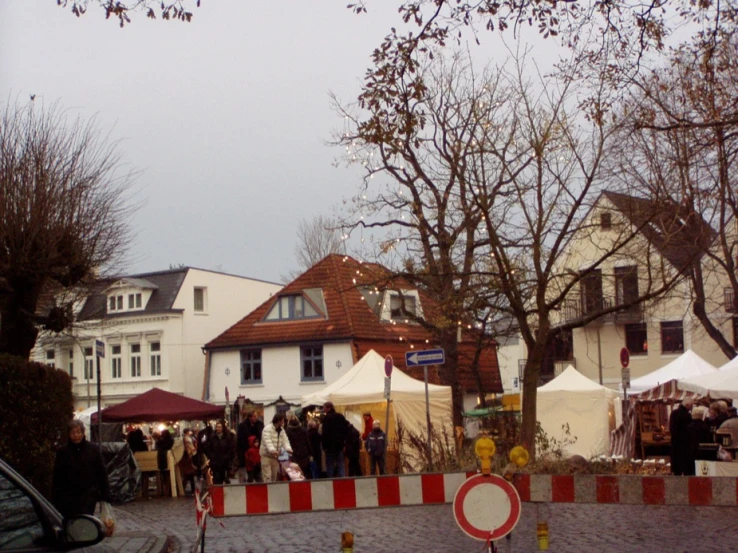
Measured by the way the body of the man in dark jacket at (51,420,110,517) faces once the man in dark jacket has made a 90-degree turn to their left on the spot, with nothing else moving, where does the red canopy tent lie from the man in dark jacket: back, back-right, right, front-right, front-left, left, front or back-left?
left

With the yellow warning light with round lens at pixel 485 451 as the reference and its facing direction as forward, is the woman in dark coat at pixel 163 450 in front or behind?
behind

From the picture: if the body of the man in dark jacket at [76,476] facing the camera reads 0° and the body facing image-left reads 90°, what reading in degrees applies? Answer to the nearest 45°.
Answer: approximately 0°

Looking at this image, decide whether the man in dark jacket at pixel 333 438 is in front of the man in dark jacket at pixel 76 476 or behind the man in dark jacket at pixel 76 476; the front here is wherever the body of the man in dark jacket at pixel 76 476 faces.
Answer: behind

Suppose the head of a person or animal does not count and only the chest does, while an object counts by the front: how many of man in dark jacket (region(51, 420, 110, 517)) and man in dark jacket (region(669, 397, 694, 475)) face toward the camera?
1

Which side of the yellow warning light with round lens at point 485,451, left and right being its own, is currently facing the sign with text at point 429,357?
back

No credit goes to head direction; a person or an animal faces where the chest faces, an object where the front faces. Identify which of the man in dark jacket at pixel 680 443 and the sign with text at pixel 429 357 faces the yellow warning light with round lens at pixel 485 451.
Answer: the sign with text
